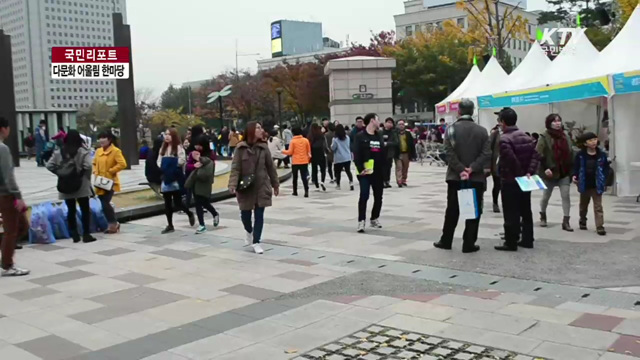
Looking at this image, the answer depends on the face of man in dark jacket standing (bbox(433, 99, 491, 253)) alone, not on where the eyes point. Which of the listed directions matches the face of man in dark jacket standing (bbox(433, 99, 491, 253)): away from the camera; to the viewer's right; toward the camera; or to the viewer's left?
away from the camera

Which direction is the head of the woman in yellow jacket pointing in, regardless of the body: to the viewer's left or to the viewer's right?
to the viewer's left

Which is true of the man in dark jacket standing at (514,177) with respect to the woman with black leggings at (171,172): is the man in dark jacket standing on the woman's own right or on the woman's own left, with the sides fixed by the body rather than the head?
on the woman's own left

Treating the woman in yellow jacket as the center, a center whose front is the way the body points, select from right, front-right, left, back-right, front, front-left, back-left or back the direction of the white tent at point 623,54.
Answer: back-left

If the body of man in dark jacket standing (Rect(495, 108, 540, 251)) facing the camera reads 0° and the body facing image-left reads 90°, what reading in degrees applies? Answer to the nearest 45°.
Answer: approximately 135°

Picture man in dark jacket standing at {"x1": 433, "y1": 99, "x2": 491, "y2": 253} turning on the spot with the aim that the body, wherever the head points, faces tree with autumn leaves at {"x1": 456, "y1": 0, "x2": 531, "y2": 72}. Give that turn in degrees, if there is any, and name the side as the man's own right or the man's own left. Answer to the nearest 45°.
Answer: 0° — they already face it

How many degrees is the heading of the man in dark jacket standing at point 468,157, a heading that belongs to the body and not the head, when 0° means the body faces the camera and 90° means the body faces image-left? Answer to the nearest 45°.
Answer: approximately 180°

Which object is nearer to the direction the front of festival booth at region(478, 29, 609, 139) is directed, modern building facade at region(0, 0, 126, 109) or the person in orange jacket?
the person in orange jacket

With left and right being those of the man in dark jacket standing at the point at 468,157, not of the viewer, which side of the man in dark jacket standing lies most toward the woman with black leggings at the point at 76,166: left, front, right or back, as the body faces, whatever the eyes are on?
left
